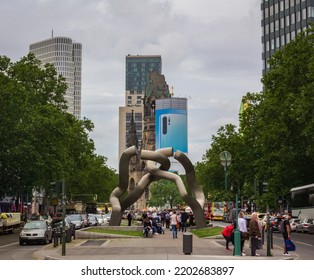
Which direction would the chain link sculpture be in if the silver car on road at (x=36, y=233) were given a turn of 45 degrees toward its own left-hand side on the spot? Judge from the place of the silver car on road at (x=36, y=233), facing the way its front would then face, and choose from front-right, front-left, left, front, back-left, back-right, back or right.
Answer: back-left

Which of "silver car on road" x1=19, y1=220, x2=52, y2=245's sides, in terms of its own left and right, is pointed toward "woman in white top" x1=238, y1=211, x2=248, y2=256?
left

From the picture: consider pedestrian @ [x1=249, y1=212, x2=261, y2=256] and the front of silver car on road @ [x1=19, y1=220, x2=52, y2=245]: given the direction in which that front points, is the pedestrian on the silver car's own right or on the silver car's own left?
on the silver car's own left

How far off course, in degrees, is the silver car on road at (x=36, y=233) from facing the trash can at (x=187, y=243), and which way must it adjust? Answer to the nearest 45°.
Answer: approximately 90° to its left

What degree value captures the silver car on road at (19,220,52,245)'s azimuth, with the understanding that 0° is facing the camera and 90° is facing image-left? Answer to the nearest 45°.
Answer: approximately 45°
